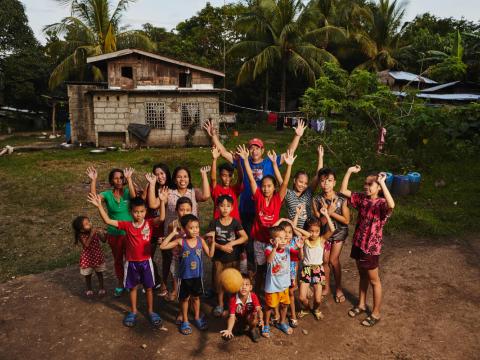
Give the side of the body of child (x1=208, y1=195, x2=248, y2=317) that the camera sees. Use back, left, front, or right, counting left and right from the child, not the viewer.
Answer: front

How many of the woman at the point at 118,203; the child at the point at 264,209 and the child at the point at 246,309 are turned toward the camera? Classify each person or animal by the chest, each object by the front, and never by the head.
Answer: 3

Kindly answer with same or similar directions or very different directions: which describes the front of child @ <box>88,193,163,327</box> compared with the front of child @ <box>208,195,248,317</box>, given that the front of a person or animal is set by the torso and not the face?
same or similar directions

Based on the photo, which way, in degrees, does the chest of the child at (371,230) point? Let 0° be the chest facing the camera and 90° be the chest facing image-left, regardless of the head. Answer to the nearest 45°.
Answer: approximately 45°

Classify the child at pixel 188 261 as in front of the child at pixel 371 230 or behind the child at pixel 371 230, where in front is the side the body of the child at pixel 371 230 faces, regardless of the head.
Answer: in front

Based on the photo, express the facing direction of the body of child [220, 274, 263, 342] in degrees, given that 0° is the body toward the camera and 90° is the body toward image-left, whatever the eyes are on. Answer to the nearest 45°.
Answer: approximately 0°

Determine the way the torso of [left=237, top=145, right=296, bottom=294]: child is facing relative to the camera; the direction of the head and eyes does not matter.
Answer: toward the camera

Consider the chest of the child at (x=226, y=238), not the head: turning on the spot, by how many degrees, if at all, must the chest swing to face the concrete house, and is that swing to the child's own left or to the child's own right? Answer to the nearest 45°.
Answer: approximately 180°

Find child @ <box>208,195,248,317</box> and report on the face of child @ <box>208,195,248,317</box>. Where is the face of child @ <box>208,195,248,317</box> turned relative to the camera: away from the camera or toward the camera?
toward the camera

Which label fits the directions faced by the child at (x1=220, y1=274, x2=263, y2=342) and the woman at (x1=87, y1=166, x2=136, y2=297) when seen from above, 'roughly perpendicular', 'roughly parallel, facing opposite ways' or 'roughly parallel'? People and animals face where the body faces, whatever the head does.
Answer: roughly parallel

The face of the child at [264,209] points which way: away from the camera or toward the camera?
toward the camera

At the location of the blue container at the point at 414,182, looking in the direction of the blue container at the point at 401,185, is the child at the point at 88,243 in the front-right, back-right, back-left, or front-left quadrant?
front-left

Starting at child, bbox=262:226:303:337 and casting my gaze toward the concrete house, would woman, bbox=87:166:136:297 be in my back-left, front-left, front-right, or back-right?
front-left

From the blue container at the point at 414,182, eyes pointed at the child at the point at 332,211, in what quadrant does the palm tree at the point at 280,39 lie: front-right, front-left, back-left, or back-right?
back-right

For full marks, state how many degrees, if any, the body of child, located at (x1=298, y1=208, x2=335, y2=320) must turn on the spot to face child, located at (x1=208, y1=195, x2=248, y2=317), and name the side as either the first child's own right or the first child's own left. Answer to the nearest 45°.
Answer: approximately 90° to the first child's own right

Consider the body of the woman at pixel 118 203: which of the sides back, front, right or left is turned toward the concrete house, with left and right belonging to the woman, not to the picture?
back
